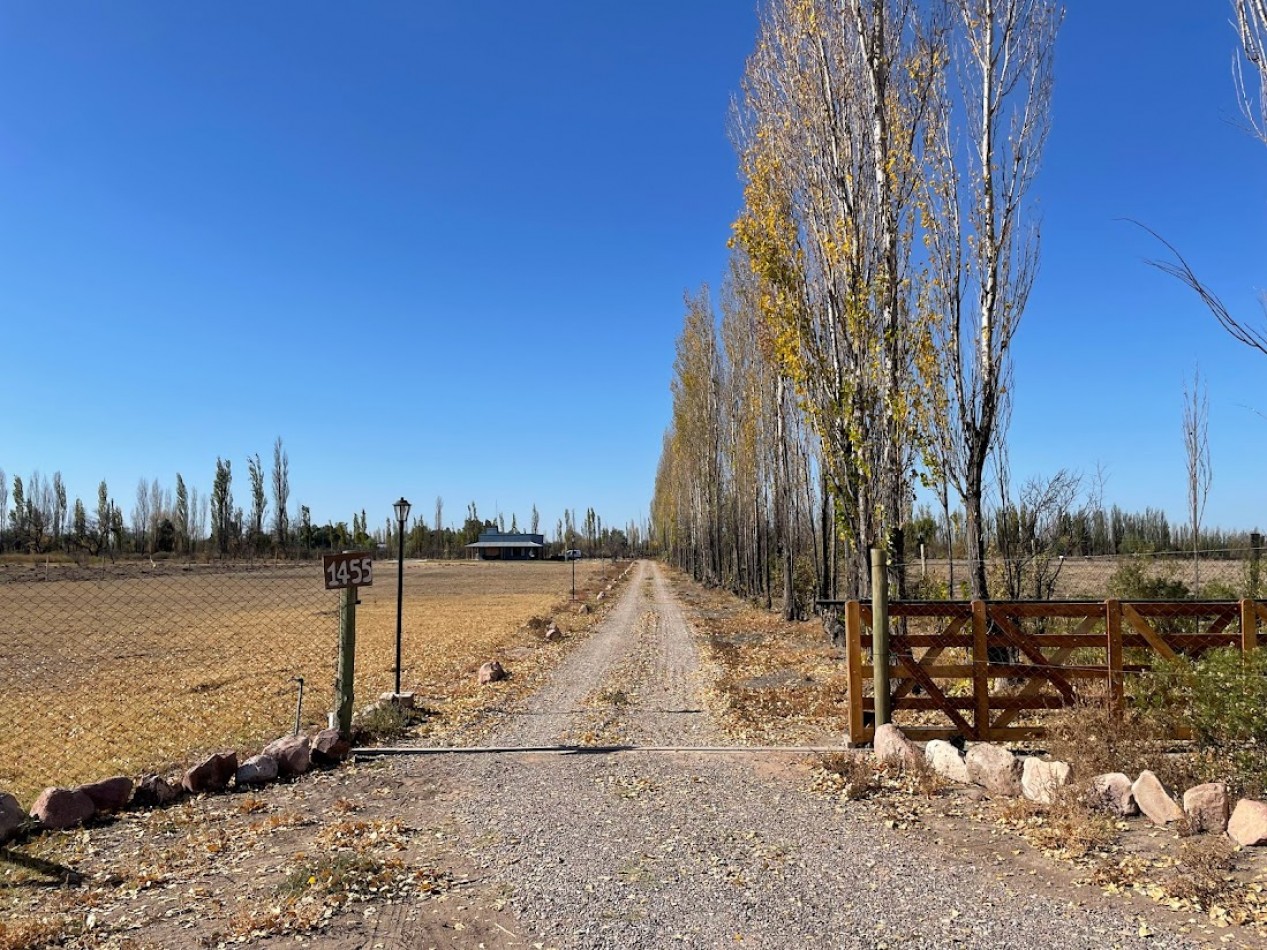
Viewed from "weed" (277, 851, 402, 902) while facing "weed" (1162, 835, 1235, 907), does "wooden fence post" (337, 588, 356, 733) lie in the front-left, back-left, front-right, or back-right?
back-left

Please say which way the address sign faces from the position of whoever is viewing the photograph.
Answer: facing the viewer

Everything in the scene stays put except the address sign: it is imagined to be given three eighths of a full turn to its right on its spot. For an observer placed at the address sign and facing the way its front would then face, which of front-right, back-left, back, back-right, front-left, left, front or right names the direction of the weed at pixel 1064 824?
back

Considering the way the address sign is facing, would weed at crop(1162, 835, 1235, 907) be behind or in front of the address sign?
in front

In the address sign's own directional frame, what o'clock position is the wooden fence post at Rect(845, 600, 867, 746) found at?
The wooden fence post is roughly at 10 o'clock from the address sign.

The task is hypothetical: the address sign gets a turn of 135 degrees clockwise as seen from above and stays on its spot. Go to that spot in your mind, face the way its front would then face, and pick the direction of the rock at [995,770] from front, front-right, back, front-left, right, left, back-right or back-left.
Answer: back

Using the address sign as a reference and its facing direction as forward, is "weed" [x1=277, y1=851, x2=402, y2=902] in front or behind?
in front

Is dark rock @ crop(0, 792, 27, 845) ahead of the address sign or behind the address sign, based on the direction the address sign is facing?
ahead

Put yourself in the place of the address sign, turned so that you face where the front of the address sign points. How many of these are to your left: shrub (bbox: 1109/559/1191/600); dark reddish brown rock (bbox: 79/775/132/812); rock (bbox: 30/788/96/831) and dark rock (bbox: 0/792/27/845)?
1

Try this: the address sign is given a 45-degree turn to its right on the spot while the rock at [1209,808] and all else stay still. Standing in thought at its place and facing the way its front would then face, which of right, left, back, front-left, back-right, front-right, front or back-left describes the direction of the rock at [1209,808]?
left

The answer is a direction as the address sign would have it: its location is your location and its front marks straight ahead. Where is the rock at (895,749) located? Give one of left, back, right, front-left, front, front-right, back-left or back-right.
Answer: front-left

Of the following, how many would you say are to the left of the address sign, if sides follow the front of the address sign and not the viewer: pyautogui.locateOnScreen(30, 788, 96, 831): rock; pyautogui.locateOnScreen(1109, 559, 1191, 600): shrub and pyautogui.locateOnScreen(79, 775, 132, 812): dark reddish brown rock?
1

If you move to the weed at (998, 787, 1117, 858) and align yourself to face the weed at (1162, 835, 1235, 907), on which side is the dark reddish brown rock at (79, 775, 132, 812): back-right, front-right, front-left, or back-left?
back-right
